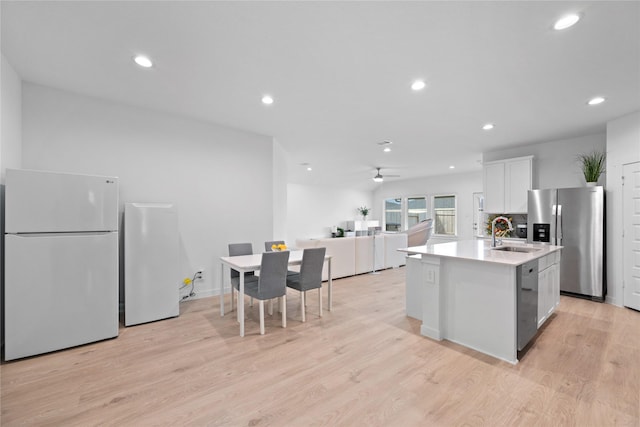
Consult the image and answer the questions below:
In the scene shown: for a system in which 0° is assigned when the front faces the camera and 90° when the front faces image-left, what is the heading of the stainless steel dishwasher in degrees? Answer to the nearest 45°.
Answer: approximately 270°

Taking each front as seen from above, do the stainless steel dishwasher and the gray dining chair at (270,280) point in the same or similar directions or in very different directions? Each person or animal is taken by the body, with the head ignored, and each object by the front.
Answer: very different directions

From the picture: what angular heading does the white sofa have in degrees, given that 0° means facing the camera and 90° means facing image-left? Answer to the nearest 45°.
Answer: approximately 135°

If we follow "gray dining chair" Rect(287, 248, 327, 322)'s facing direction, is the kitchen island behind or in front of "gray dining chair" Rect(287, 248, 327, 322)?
behind

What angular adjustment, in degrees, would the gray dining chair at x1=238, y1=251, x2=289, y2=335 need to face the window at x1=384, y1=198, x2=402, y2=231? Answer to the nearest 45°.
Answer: approximately 90° to its right

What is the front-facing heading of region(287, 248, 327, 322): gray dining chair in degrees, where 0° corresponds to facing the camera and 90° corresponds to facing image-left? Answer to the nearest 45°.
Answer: approximately 135°

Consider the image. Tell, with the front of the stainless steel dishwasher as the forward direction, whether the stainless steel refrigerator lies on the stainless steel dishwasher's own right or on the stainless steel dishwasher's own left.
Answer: on the stainless steel dishwasher's own left

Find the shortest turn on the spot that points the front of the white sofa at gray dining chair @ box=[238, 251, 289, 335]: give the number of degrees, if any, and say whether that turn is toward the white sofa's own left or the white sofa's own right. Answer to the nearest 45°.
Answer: approximately 135° to the white sofa's own left

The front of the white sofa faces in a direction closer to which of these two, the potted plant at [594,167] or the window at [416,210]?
the window
